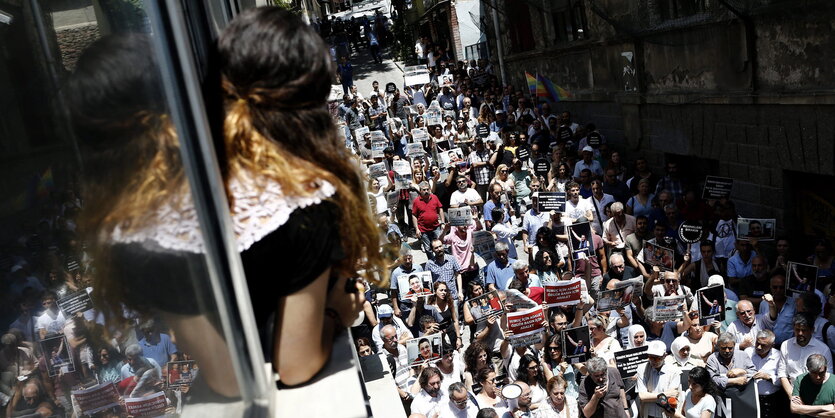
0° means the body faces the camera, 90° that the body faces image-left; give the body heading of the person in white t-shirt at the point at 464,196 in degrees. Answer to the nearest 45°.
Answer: approximately 0°

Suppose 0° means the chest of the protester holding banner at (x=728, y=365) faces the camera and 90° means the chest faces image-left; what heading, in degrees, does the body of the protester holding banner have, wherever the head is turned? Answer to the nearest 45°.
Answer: approximately 0°

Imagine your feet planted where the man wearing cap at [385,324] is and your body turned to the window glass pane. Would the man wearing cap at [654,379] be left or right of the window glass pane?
left

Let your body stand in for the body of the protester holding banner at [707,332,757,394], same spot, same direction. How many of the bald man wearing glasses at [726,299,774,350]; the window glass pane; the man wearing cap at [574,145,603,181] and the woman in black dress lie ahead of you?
2

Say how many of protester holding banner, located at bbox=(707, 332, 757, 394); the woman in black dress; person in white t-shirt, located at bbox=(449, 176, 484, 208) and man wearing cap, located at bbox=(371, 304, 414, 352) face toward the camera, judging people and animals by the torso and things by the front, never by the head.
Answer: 3

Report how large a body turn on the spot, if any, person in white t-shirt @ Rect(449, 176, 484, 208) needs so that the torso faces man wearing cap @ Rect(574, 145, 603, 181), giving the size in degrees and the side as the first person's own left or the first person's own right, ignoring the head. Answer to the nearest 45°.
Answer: approximately 90° to the first person's own left

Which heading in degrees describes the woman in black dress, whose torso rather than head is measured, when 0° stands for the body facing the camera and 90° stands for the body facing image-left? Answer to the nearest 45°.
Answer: approximately 225°

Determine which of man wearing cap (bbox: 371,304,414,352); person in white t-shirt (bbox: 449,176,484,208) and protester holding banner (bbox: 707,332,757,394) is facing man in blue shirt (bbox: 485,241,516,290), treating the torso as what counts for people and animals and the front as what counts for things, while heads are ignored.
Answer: the person in white t-shirt

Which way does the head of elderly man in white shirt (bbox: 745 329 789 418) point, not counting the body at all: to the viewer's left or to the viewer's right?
to the viewer's left

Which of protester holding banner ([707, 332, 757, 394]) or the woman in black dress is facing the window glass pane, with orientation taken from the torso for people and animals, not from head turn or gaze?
the protester holding banner

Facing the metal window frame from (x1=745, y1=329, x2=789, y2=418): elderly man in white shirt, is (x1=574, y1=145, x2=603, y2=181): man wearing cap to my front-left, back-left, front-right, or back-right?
back-right
